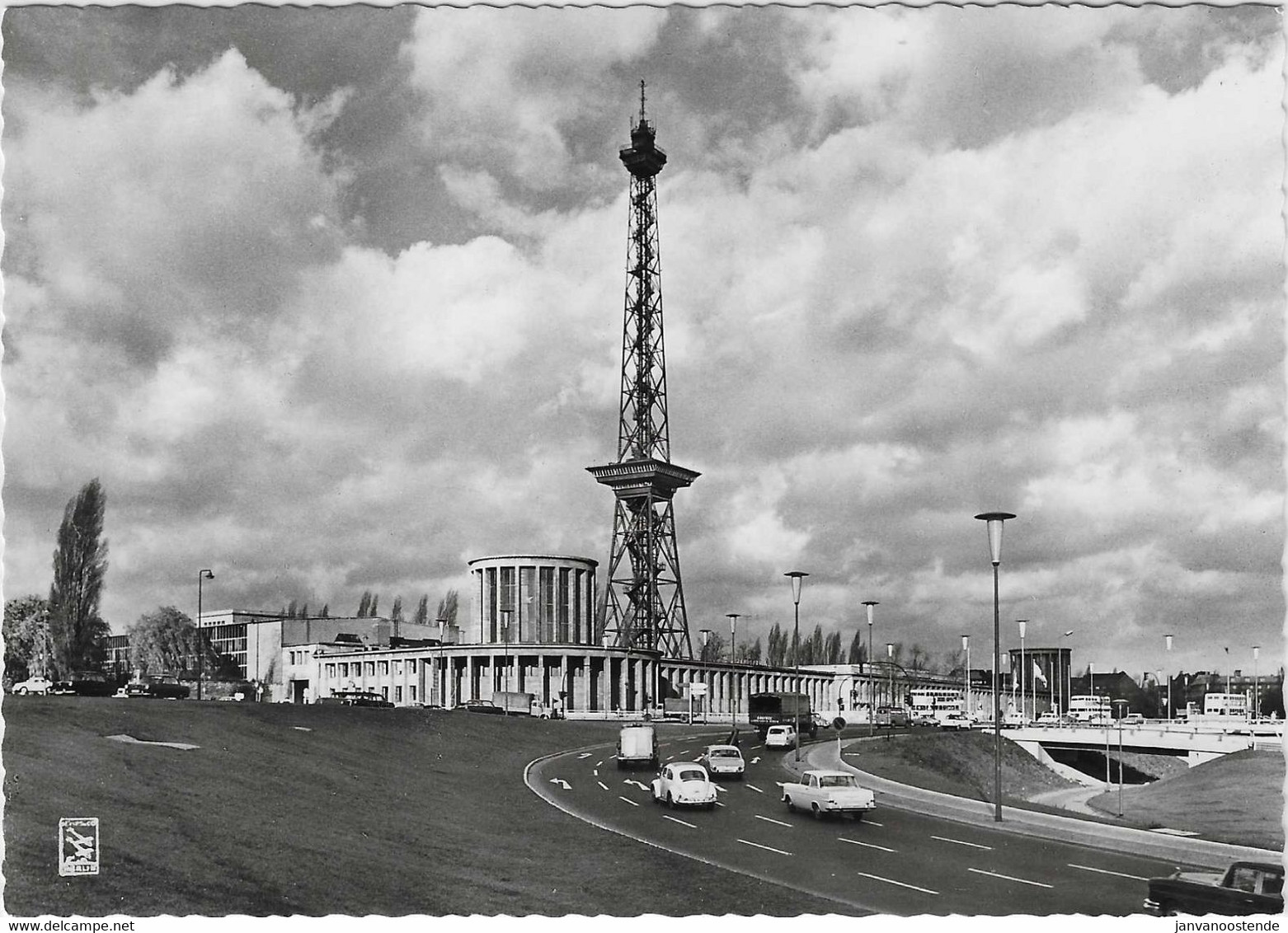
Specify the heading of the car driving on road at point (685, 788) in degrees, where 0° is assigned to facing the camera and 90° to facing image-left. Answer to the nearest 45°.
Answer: approximately 135°
